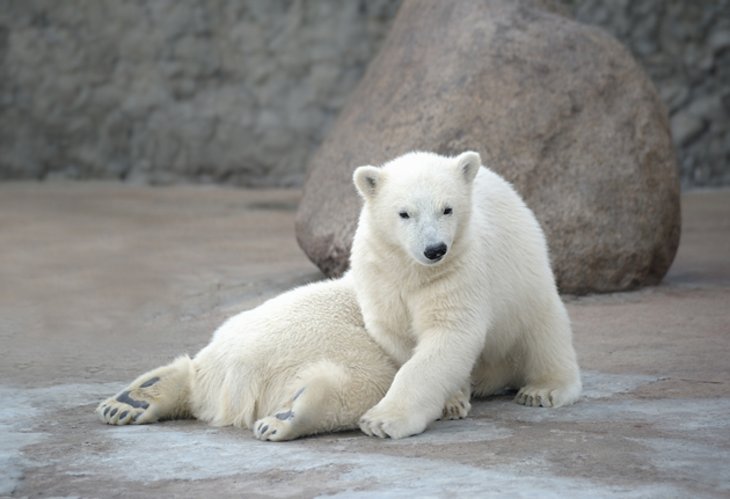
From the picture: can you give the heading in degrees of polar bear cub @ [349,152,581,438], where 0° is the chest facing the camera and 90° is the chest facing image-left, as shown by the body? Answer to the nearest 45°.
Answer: approximately 45°

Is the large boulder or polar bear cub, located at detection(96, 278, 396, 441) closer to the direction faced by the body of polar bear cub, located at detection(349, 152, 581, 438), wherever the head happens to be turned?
the polar bear cub

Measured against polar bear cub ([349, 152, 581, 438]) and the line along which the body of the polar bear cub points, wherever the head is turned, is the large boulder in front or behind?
behind

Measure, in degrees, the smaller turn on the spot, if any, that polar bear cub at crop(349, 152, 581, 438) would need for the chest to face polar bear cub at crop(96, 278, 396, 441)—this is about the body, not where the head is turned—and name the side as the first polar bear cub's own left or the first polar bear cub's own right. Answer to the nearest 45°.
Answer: approximately 45° to the first polar bear cub's own right
